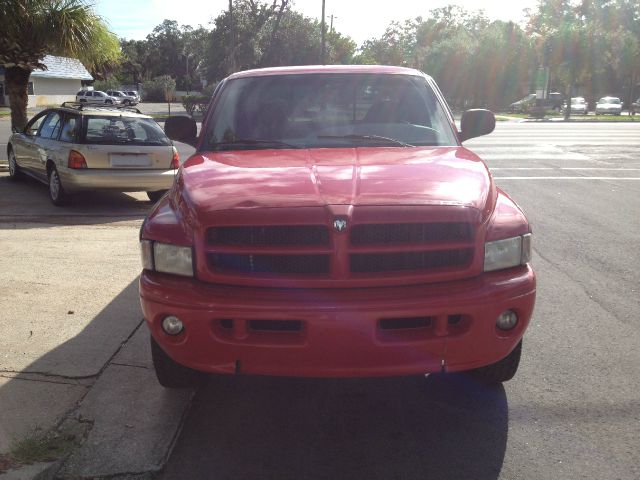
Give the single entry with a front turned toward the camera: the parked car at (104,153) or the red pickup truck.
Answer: the red pickup truck

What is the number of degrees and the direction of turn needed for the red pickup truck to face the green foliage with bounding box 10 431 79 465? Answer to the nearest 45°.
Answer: approximately 90° to its right

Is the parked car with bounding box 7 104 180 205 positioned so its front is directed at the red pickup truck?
no

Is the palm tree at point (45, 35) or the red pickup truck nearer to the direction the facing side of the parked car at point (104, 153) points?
the palm tree

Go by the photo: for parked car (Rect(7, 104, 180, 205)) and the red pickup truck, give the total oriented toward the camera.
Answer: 1

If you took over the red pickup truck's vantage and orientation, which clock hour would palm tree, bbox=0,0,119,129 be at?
The palm tree is roughly at 5 o'clock from the red pickup truck.

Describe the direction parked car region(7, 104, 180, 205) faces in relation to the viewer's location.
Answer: facing away from the viewer and to the left of the viewer

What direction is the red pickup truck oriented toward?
toward the camera

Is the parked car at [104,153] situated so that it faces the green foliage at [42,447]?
no

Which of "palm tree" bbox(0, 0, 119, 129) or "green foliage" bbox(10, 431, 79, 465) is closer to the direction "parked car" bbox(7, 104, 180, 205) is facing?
the palm tree
